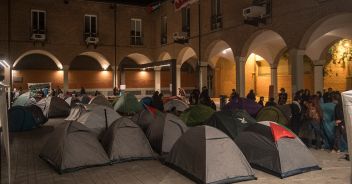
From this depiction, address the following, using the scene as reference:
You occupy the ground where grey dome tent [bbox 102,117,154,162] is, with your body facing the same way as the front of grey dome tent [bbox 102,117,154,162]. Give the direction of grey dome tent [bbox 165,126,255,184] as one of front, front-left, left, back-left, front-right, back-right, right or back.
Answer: front-left

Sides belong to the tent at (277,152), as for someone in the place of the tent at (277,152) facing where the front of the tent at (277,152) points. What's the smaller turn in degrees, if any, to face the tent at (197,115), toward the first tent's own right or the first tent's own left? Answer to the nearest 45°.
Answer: approximately 180°

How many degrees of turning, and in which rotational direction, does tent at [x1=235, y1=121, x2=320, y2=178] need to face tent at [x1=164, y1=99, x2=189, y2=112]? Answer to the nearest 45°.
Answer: approximately 180°

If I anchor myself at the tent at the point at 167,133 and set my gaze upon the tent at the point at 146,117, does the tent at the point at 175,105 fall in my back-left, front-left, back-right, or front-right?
front-right

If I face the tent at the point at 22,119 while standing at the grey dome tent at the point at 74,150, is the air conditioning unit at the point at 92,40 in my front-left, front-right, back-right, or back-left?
front-right

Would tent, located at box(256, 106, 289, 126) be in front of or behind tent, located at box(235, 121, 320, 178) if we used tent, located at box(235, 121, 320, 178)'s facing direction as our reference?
behind

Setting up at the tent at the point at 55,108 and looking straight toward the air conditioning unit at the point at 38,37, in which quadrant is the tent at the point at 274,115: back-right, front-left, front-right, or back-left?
back-right

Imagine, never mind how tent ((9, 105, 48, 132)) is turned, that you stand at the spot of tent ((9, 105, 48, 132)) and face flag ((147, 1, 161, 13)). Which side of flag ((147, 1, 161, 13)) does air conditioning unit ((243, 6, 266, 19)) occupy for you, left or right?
right

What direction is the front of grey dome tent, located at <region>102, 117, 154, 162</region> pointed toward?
toward the camera
